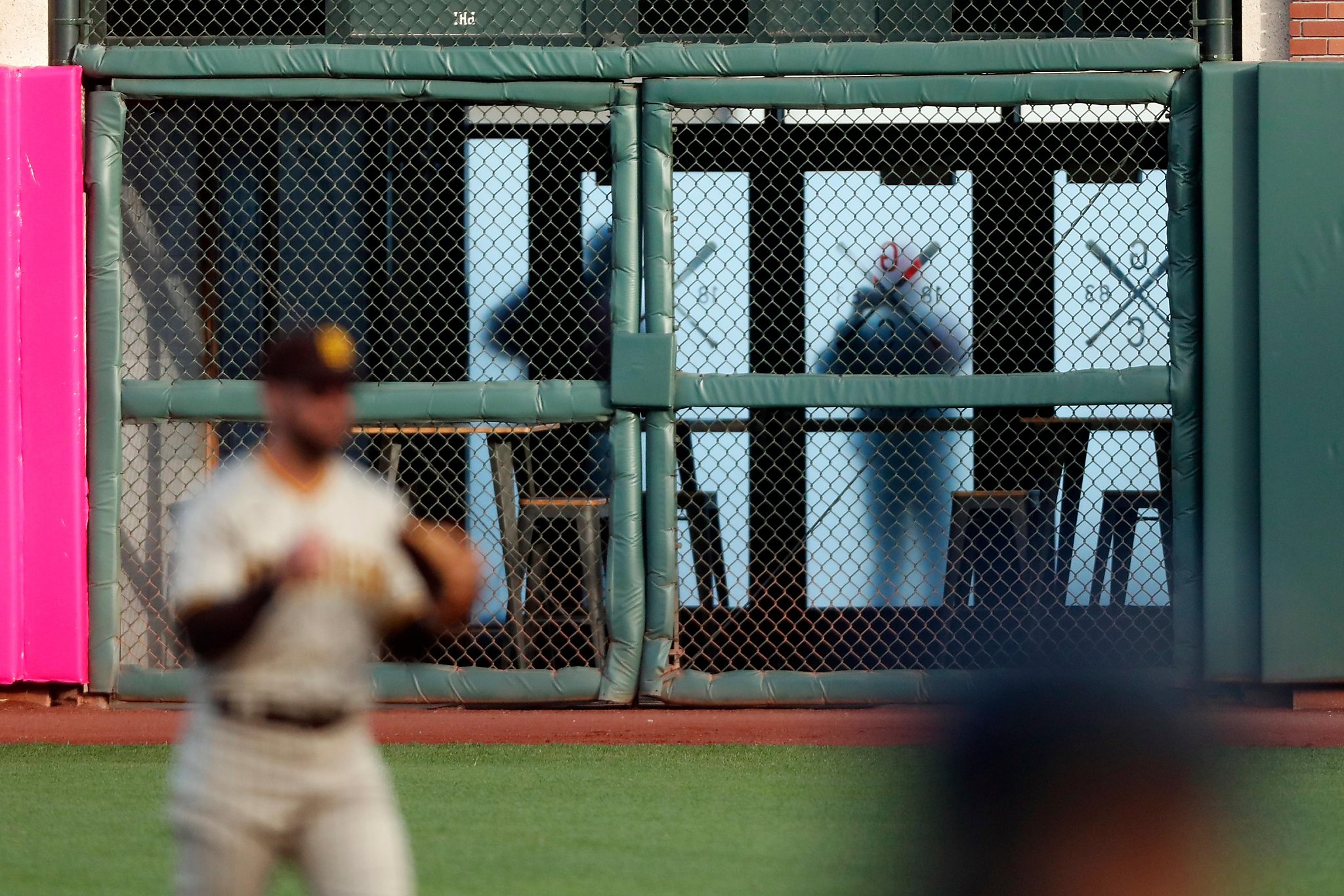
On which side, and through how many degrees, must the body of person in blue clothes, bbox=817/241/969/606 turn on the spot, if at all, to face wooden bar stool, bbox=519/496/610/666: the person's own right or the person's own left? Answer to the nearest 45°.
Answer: approximately 45° to the person's own right

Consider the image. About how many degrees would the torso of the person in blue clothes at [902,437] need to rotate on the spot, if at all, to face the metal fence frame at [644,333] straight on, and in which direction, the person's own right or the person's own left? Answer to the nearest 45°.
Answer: approximately 45° to the person's own right

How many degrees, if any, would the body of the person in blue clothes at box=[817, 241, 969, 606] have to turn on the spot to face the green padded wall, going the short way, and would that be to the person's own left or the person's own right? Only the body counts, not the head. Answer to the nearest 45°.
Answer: approximately 45° to the person's own left

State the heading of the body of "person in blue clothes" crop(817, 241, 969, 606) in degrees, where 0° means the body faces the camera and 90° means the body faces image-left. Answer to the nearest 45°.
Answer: approximately 0°

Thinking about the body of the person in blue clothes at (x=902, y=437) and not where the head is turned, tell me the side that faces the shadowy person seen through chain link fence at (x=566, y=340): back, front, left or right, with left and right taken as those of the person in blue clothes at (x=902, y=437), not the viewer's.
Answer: right

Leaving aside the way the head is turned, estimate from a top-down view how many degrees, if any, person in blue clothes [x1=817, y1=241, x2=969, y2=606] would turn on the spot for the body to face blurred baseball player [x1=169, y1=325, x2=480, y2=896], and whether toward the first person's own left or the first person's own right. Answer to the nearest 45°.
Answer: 0° — they already face them

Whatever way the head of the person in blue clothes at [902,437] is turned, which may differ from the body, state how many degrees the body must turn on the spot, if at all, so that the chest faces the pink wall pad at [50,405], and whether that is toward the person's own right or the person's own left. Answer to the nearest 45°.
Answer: approximately 45° to the person's own right

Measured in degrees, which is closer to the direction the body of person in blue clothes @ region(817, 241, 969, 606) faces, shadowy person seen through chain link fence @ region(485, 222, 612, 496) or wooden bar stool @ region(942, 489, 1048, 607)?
the wooden bar stool
